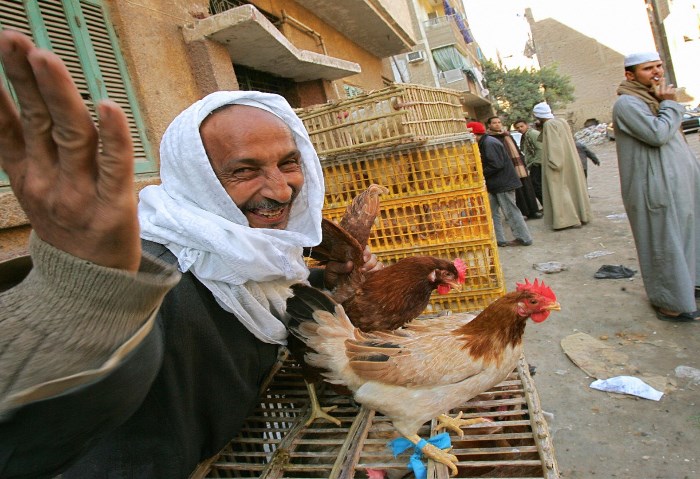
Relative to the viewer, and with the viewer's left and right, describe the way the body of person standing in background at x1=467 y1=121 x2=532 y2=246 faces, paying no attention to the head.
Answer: facing to the left of the viewer

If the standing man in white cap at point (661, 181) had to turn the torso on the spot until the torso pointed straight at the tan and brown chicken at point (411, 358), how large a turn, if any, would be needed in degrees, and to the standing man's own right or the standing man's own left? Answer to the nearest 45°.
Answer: approximately 45° to the standing man's own right

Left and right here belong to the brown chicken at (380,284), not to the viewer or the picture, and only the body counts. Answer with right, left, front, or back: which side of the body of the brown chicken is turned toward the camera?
right

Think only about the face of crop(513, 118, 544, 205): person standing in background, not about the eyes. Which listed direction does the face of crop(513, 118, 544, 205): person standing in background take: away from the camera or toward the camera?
toward the camera

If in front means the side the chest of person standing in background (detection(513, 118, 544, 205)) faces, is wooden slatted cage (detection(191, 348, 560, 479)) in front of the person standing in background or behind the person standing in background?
in front

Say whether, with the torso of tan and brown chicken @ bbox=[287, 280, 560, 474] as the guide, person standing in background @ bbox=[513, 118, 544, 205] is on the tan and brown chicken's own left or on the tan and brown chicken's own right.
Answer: on the tan and brown chicken's own left

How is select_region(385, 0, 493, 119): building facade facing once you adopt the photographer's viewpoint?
facing the viewer and to the right of the viewer

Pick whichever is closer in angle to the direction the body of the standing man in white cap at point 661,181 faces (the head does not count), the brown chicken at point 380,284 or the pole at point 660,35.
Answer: the brown chicken

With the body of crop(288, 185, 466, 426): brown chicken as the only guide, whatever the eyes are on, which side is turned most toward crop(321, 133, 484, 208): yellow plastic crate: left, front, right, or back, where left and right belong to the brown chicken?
left

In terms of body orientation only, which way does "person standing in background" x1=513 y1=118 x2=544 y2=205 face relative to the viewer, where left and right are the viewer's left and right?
facing the viewer and to the left of the viewer
